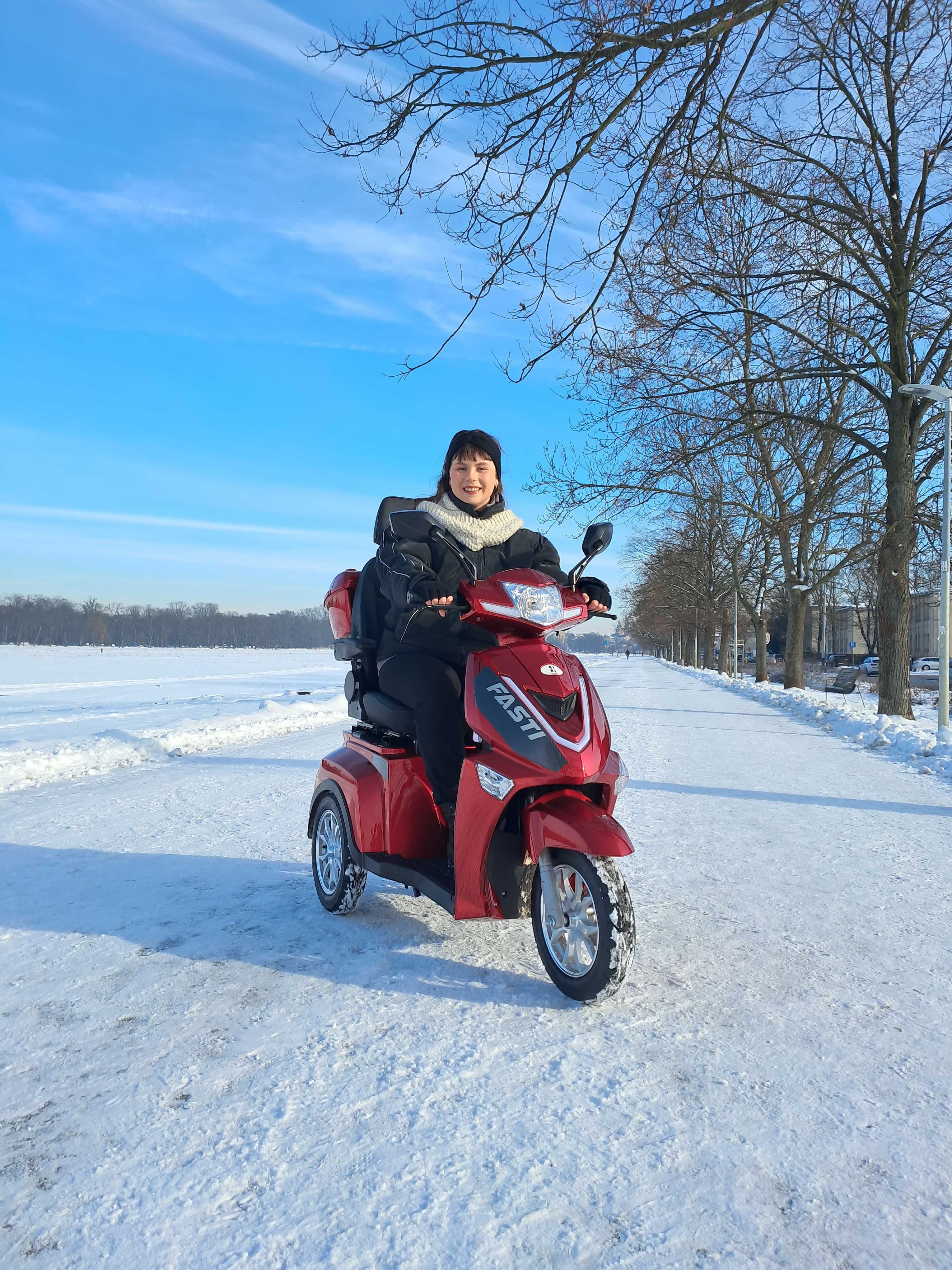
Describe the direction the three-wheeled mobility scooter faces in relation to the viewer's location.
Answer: facing the viewer and to the right of the viewer

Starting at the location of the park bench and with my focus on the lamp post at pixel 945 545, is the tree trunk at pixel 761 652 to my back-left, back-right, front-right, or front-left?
back-right

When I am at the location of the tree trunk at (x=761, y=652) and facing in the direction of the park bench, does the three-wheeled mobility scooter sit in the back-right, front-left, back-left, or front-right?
front-right

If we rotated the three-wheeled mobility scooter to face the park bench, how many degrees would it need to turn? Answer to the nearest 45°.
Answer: approximately 90° to its left

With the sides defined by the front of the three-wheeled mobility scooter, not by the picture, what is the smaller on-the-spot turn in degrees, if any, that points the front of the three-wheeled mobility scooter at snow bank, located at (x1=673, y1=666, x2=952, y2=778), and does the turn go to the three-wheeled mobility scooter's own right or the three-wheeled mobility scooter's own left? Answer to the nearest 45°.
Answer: approximately 90° to the three-wheeled mobility scooter's own left

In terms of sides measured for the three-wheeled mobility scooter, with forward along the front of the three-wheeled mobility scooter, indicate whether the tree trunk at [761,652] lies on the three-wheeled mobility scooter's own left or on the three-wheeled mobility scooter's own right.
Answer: on the three-wheeled mobility scooter's own left

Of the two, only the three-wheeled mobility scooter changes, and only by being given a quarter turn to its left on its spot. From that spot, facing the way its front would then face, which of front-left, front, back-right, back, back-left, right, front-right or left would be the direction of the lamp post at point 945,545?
front
